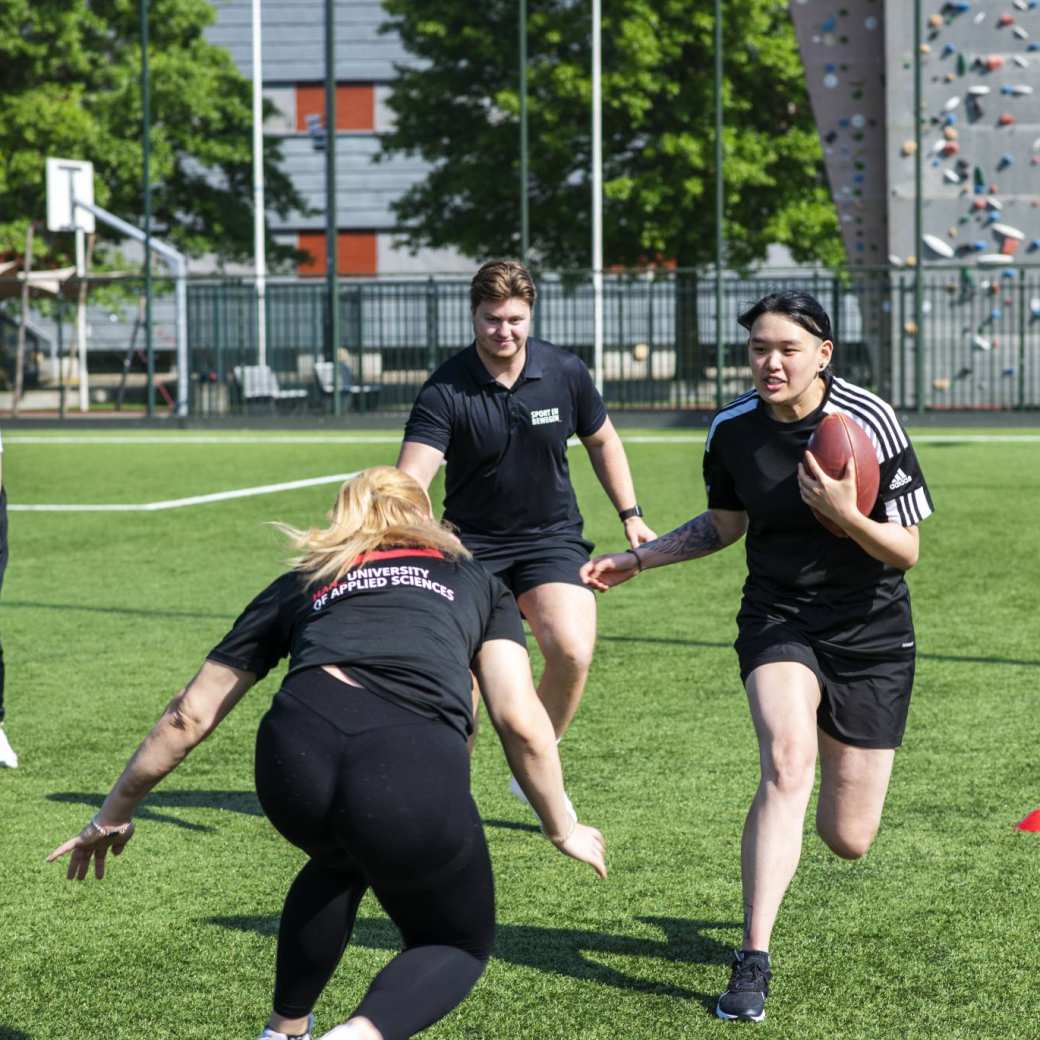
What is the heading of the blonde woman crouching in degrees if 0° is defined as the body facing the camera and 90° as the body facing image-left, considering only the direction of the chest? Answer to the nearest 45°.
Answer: approximately 180°

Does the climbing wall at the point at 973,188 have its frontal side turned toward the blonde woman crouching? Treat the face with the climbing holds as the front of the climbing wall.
yes

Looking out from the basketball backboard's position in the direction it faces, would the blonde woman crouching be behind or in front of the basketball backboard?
behind

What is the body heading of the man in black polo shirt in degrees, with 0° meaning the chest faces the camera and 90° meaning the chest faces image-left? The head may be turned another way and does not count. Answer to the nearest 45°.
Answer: approximately 0°

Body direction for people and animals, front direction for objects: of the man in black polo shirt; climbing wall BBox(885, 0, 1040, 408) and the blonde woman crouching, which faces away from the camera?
the blonde woman crouching
